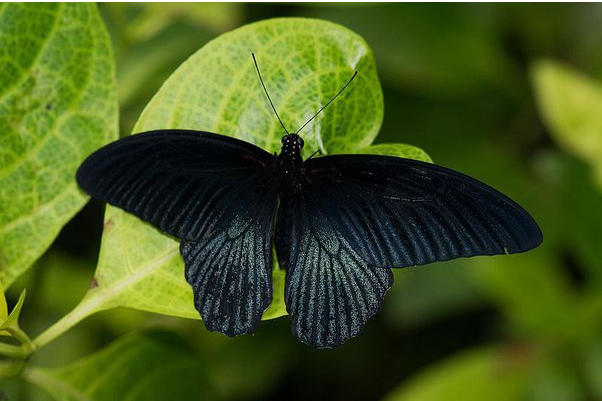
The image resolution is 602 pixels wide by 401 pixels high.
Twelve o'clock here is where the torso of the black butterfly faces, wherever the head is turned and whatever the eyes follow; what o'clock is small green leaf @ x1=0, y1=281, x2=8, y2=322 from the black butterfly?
The small green leaf is roughly at 8 o'clock from the black butterfly.

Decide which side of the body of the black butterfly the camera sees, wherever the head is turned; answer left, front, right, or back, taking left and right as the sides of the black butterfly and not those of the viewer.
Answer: back

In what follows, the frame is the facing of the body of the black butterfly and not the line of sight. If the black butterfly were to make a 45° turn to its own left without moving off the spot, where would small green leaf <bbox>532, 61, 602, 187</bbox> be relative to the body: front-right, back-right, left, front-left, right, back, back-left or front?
right

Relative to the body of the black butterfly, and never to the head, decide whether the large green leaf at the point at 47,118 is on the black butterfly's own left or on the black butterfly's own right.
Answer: on the black butterfly's own left
